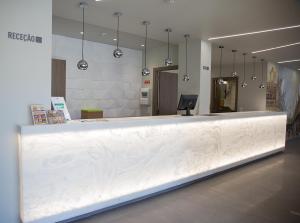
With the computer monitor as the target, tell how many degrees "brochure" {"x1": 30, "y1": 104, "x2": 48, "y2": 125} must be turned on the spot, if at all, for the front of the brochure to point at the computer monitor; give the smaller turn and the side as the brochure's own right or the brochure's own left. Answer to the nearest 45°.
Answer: approximately 135° to the brochure's own left

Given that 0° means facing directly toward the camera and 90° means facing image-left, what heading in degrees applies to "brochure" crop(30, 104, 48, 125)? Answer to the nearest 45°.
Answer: approximately 0°

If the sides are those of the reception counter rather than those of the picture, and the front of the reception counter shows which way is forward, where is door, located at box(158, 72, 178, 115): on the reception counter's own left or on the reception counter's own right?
on the reception counter's own left

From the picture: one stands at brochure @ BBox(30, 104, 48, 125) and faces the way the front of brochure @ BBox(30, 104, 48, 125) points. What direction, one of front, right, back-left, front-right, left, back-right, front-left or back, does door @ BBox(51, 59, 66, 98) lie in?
back

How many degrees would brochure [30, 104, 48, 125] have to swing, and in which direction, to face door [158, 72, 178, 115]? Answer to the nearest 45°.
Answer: approximately 135° to its left

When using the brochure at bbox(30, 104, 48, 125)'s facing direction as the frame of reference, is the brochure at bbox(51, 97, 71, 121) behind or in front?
behind
